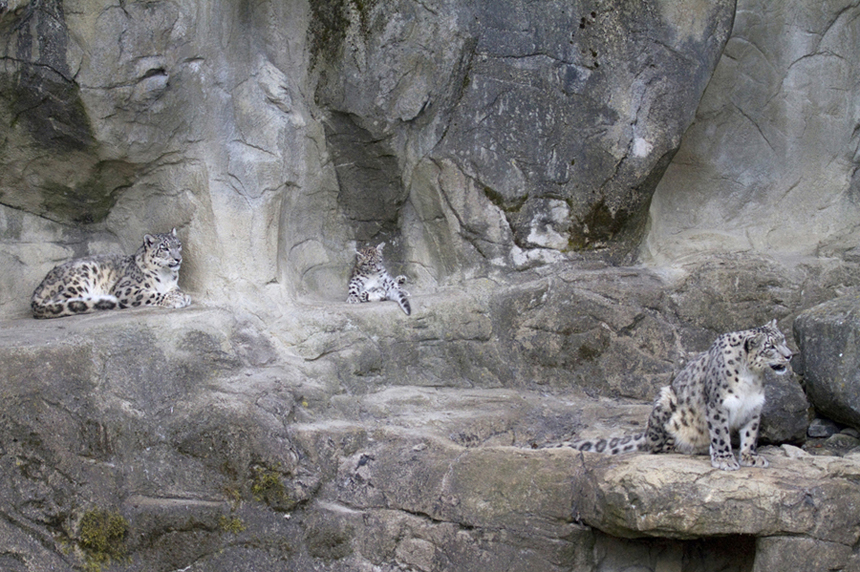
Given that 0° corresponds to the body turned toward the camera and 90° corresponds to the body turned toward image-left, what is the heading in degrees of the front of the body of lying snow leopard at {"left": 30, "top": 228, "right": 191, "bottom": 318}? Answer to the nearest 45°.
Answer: approximately 270°

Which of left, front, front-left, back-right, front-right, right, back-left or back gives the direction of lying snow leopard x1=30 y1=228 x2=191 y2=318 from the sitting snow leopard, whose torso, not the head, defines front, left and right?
back-right

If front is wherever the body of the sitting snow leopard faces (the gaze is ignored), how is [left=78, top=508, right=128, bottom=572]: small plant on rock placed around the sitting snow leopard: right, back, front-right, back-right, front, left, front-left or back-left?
back-right

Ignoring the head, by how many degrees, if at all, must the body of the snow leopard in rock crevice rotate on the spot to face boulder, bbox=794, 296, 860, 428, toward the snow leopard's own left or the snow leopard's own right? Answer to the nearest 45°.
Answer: approximately 45° to the snow leopard's own left

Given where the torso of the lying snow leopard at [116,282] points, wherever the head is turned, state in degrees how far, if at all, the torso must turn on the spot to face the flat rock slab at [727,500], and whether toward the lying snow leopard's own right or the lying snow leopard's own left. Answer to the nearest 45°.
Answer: approximately 45° to the lying snow leopard's own right

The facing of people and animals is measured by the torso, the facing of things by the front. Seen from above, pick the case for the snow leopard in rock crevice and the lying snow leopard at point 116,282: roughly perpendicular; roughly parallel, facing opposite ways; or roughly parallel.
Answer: roughly perpendicular

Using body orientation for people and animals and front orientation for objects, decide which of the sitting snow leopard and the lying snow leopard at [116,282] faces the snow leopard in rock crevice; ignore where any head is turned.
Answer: the lying snow leopard

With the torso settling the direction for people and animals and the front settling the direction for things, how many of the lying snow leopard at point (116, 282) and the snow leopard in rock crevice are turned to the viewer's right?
1

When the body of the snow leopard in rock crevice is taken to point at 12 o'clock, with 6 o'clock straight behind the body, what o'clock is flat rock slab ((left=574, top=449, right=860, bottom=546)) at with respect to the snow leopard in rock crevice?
The flat rock slab is roughly at 11 o'clock from the snow leopard in rock crevice.
